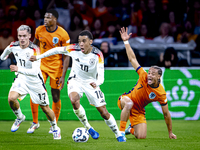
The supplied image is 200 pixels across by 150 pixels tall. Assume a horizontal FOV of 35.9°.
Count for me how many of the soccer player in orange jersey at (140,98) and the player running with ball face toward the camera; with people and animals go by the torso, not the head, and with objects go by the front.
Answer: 2

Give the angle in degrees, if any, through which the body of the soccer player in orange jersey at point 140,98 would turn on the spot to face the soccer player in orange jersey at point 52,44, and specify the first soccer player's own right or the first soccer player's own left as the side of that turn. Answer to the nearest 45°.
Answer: approximately 90° to the first soccer player's own right

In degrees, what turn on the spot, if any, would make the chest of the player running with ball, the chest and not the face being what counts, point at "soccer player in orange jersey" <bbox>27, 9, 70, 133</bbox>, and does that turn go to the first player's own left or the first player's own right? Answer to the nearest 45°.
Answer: approximately 135° to the first player's own right

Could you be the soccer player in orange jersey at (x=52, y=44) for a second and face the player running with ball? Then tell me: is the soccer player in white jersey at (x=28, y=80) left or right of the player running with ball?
right

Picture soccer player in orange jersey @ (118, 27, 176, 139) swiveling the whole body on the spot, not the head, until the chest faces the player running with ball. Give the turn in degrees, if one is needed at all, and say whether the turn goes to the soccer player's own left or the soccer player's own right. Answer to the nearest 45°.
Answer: approximately 90° to the soccer player's own right

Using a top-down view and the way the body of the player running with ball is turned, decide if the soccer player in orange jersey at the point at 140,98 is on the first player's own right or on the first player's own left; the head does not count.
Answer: on the first player's own left

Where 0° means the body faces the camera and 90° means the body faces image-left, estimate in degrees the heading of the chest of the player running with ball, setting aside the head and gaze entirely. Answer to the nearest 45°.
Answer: approximately 0°

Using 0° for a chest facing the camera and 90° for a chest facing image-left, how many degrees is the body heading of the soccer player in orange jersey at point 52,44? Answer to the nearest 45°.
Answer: approximately 45°

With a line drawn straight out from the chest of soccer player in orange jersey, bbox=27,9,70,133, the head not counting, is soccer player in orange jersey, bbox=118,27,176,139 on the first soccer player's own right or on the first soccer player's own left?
on the first soccer player's own left

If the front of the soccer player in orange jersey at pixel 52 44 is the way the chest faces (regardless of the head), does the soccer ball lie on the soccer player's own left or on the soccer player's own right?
on the soccer player's own left
